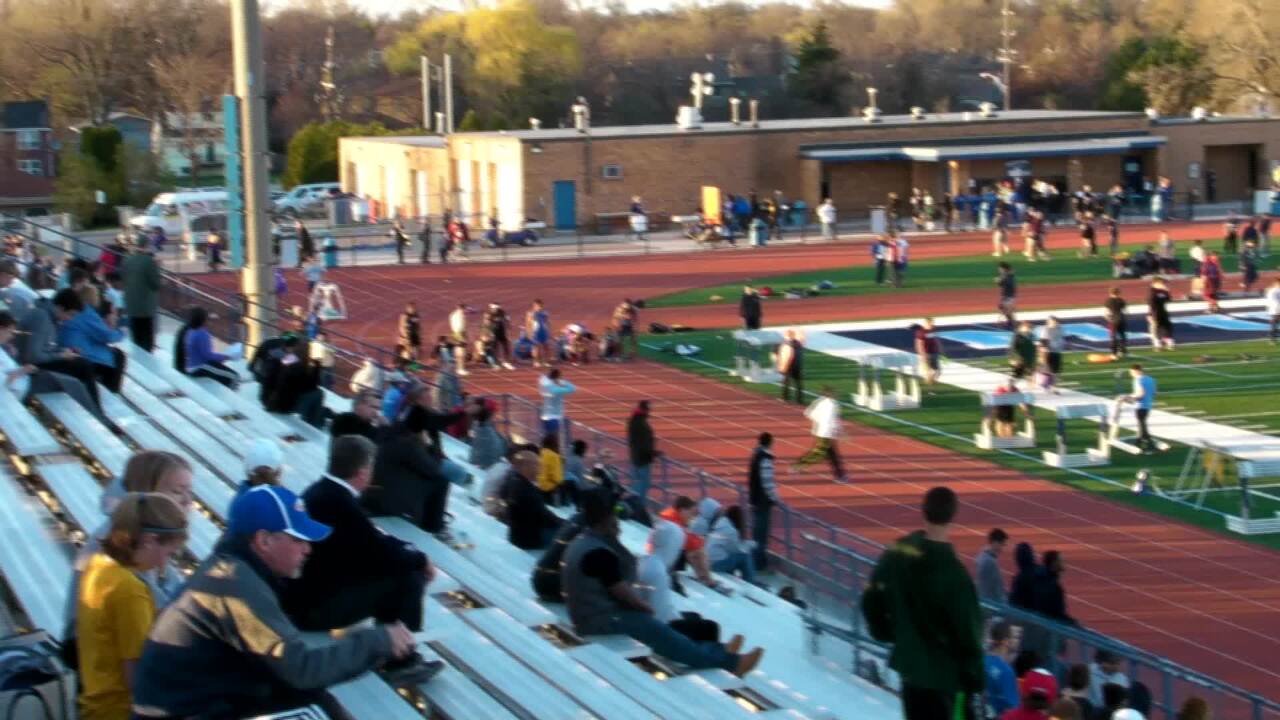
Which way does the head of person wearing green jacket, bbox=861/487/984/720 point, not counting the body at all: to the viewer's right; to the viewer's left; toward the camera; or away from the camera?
away from the camera

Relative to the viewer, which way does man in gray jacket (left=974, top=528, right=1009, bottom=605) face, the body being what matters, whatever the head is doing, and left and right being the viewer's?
facing away from the viewer and to the right of the viewer

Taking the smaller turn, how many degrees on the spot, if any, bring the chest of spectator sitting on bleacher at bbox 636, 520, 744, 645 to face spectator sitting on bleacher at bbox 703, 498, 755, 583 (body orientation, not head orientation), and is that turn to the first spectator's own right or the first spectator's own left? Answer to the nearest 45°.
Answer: approximately 90° to the first spectator's own left

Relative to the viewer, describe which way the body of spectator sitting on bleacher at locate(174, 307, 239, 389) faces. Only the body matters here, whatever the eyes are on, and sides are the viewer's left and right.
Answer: facing to the right of the viewer

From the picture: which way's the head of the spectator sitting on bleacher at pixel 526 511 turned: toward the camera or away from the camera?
away from the camera

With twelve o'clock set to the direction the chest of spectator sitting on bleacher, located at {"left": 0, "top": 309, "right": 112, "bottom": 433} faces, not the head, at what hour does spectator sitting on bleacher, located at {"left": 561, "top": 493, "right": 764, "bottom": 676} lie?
spectator sitting on bleacher, located at {"left": 561, "top": 493, "right": 764, "bottom": 676} is roughly at 2 o'clock from spectator sitting on bleacher, located at {"left": 0, "top": 309, "right": 112, "bottom": 433}.

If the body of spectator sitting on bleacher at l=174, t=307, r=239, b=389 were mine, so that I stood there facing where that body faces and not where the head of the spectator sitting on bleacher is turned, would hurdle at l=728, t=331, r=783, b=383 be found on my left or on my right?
on my left
